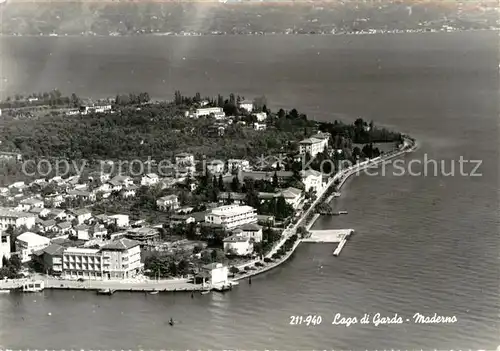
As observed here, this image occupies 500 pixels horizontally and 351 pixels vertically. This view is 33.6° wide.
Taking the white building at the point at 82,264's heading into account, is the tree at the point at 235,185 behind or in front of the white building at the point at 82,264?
behind

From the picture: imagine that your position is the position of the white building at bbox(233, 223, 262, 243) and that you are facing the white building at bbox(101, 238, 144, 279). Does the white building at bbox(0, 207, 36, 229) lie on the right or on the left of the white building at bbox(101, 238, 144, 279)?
right

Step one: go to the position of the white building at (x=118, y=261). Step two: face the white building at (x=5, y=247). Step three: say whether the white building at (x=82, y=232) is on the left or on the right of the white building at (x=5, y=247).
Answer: right

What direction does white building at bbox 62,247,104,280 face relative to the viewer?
toward the camera

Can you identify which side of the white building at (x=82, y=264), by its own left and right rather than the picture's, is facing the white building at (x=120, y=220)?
back

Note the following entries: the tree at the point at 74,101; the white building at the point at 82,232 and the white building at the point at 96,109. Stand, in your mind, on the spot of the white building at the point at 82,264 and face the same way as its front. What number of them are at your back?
3

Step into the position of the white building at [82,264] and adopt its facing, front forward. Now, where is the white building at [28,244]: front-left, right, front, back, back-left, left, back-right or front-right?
back-right

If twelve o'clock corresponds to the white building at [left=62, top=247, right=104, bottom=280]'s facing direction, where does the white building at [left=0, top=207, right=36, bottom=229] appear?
the white building at [left=0, top=207, right=36, bottom=229] is roughly at 5 o'clock from the white building at [left=62, top=247, right=104, bottom=280].

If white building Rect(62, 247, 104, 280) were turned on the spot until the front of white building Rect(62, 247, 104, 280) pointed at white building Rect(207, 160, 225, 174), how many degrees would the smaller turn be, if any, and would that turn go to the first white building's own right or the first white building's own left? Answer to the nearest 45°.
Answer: approximately 135° to the first white building's own left

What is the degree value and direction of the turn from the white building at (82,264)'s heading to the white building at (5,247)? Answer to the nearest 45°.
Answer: approximately 135° to its right

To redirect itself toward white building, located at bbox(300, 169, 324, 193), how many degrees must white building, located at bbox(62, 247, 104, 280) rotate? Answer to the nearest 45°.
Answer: approximately 135° to its left

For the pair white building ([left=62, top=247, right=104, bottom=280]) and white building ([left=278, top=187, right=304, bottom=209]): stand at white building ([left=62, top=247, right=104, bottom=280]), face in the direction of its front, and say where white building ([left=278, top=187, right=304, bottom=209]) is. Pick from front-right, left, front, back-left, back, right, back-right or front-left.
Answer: back-left

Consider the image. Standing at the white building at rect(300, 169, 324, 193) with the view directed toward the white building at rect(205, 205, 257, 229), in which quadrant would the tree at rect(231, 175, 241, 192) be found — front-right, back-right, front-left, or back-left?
front-right
